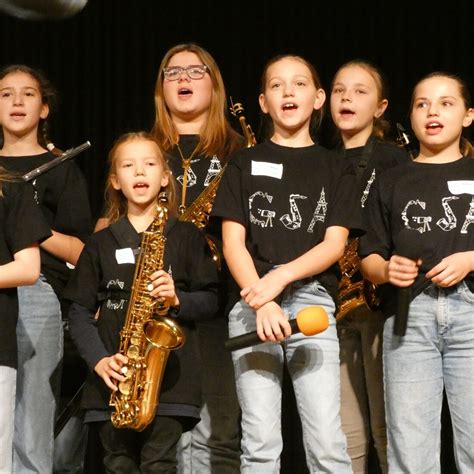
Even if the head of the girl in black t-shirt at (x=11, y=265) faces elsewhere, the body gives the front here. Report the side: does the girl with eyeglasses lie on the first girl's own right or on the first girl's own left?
on the first girl's own left

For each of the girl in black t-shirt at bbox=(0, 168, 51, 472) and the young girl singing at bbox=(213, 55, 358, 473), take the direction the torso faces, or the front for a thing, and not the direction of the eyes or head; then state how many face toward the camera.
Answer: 2

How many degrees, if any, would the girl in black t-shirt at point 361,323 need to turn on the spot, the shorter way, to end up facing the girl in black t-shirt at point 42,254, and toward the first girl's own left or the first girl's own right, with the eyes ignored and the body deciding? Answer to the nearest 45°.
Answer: approximately 45° to the first girl's own right

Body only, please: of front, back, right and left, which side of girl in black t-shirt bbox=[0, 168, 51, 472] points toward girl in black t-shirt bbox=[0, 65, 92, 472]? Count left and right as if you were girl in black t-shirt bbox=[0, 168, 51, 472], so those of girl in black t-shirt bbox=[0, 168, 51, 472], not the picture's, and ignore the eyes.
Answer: back

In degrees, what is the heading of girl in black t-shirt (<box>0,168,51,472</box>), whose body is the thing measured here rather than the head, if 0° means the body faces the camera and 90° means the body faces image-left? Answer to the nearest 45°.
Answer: approximately 0°

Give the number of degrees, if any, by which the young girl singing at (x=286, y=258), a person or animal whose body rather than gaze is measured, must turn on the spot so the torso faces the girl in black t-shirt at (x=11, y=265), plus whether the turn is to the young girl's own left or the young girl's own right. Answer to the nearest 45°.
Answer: approximately 90° to the young girl's own right

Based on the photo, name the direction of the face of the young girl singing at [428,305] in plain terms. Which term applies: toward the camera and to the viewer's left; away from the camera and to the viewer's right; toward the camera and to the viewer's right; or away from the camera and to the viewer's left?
toward the camera and to the viewer's left

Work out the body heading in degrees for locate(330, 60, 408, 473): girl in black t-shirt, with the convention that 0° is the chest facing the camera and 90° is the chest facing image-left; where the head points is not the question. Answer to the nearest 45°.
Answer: approximately 45°
